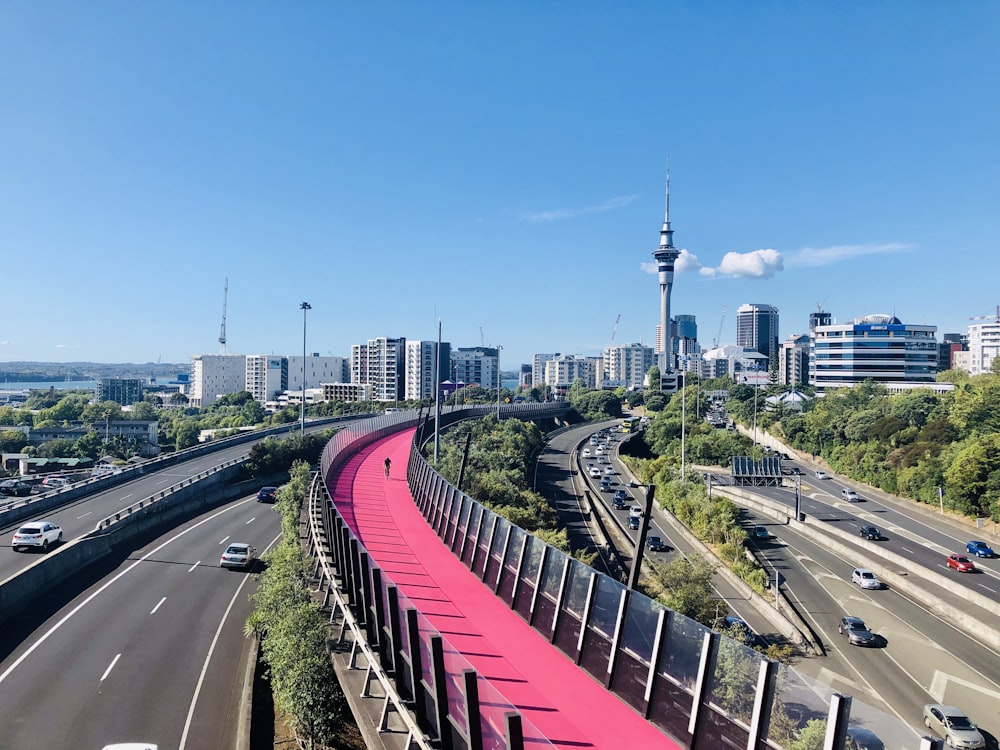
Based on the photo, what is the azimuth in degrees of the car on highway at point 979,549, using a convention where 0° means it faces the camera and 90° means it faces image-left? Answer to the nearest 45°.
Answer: approximately 315°

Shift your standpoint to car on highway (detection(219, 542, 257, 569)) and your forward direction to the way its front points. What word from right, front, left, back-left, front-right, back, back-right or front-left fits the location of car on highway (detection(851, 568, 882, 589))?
front-right

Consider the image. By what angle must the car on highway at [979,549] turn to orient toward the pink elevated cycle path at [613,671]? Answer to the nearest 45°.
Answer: approximately 45° to its right

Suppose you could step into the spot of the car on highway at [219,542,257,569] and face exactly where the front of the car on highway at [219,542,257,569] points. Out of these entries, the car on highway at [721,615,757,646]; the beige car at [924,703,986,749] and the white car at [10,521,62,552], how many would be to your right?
2

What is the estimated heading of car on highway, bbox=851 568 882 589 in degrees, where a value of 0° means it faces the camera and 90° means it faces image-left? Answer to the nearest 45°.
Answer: approximately 315°

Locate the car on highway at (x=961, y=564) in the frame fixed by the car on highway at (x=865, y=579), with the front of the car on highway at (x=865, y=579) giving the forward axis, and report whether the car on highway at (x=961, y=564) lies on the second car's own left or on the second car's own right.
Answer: on the second car's own left

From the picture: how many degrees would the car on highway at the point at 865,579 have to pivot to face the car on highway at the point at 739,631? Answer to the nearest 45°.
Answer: approximately 45° to its right
